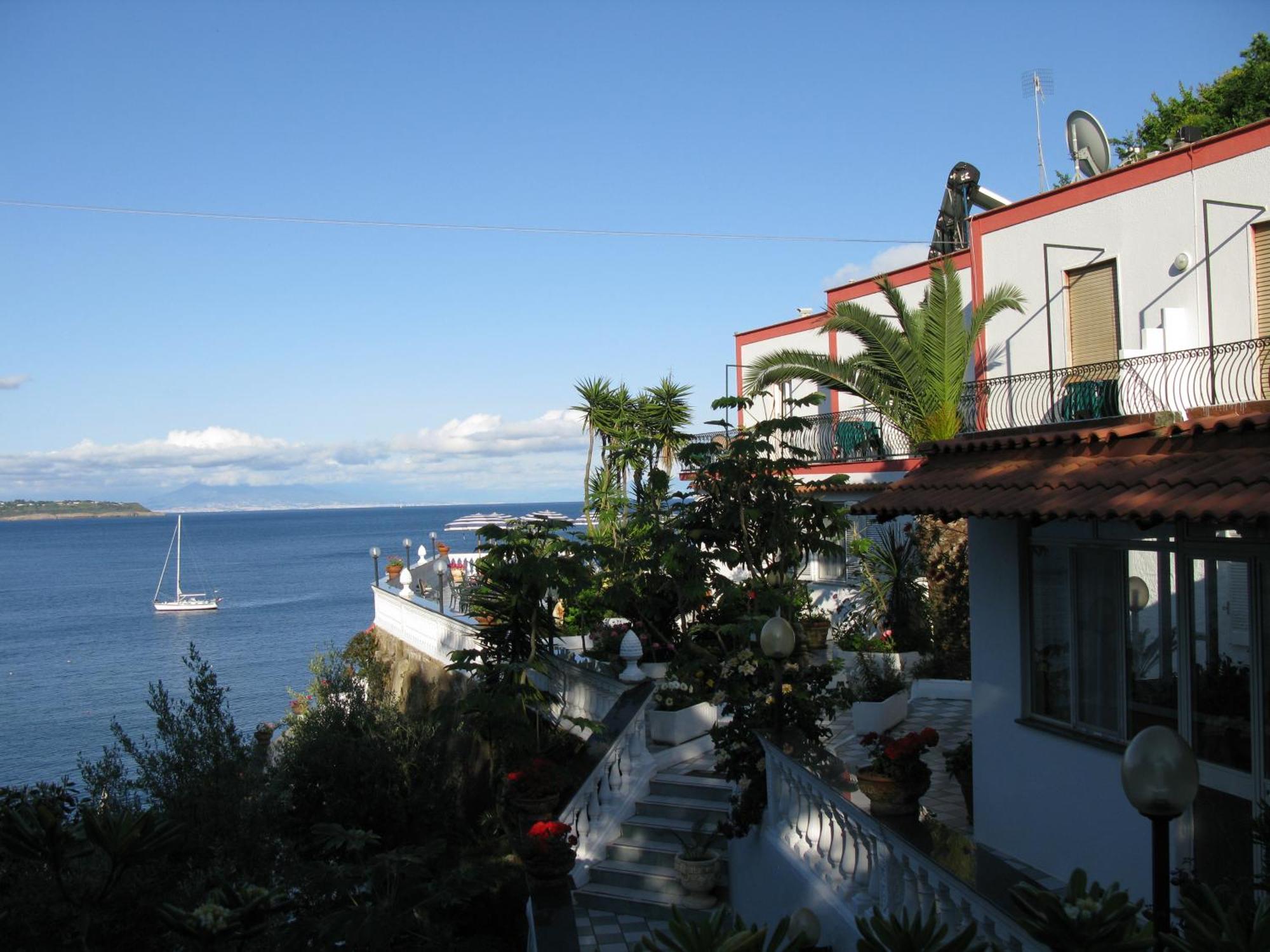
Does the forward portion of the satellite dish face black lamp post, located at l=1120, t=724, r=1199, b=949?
no

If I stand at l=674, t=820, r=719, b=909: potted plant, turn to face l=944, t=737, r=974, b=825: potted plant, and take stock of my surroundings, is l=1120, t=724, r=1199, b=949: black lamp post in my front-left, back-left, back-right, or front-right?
front-right

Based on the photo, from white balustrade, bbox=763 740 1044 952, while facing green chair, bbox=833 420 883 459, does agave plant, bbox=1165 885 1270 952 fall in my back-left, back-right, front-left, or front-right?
back-right

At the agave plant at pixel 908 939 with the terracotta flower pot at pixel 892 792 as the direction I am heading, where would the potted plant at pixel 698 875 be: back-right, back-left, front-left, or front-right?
front-left
